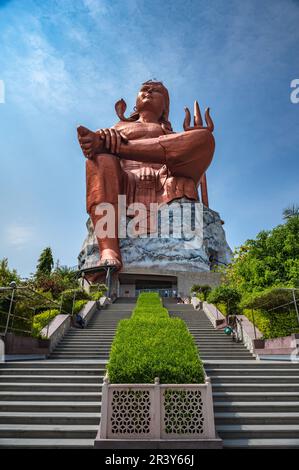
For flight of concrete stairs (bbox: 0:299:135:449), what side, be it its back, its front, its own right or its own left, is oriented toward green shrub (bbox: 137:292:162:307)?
back

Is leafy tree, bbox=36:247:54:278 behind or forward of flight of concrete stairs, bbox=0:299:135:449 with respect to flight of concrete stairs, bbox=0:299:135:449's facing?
behind

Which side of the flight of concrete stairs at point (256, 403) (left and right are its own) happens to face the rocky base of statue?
back

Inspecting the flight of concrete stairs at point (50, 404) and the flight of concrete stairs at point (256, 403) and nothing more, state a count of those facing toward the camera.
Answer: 2

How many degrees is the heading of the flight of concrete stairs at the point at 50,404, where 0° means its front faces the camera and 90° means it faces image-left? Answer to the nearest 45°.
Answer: approximately 0°

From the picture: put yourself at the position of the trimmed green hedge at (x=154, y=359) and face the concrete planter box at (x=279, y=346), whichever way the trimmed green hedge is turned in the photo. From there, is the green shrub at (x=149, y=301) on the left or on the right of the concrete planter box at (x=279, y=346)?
left

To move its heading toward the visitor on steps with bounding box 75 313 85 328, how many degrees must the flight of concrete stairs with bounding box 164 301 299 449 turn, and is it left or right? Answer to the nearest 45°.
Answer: approximately 135° to its right

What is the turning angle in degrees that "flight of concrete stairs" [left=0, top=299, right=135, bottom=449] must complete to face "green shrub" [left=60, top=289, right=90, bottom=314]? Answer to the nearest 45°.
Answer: approximately 180°

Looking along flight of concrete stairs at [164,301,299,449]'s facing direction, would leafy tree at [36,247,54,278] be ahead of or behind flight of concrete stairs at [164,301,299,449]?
behind

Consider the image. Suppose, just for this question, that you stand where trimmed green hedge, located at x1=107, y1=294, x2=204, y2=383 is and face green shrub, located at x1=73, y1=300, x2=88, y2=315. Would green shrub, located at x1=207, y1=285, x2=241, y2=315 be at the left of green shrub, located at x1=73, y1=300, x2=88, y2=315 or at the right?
right

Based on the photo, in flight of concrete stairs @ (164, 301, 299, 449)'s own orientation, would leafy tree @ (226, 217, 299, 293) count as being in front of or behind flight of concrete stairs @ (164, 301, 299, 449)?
behind

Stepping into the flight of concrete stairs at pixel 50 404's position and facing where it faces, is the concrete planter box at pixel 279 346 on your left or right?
on your left
